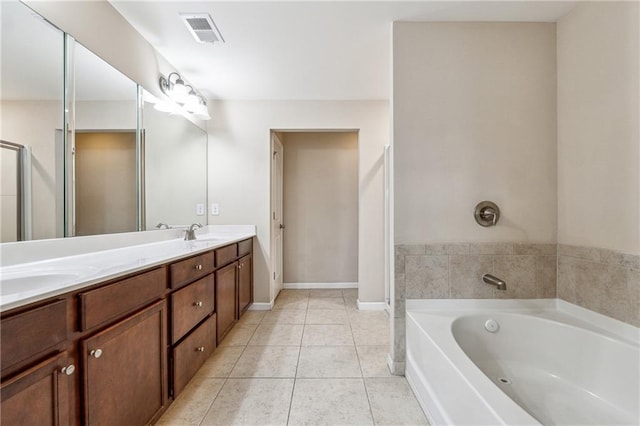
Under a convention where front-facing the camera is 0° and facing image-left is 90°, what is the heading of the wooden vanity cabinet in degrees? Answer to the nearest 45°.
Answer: approximately 315°

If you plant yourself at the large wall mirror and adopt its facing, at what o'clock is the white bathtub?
The white bathtub is roughly at 12 o'clock from the large wall mirror.

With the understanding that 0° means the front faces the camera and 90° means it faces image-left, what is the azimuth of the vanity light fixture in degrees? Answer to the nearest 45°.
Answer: approximately 315°

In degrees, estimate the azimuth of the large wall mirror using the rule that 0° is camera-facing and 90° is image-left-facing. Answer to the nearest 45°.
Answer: approximately 315°

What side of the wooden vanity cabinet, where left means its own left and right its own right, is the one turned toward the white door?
left

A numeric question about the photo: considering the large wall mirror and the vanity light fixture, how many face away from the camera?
0
